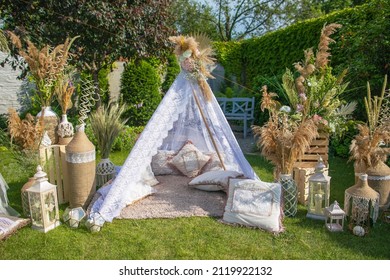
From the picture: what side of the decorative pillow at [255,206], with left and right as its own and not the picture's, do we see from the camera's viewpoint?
front

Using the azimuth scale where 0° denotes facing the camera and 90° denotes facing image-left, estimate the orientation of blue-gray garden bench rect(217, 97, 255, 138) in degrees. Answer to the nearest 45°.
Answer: approximately 45°

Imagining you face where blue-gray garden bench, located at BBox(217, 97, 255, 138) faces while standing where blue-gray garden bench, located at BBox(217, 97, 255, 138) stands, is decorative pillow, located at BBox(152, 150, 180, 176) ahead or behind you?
ahead

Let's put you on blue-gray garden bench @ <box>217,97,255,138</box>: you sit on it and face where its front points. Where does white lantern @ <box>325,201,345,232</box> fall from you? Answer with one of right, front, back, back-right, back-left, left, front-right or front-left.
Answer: front-left

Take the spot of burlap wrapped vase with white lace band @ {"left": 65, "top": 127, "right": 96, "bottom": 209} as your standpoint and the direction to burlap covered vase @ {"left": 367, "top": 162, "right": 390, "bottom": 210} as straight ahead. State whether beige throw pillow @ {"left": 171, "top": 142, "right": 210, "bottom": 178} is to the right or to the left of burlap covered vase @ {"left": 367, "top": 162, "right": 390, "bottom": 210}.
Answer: left

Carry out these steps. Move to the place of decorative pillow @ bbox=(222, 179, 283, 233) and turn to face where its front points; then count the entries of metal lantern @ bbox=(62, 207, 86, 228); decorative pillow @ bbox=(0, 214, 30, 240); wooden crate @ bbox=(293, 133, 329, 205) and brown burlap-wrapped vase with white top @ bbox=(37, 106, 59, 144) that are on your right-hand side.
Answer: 3

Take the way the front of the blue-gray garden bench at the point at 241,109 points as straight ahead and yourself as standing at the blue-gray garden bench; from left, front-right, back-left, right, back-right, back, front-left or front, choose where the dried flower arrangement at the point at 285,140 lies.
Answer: front-left

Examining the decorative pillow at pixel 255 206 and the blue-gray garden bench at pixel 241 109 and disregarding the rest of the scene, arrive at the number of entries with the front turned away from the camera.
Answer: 0

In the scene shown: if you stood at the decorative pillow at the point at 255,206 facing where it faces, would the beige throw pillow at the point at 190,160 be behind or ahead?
behind

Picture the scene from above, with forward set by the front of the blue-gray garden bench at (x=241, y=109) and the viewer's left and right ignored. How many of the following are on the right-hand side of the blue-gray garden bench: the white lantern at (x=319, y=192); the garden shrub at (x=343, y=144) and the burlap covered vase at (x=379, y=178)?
0

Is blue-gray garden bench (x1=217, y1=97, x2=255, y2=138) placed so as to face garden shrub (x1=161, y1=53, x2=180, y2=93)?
no

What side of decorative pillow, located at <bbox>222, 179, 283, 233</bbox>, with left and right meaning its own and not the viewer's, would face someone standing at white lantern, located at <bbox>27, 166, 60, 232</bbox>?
right

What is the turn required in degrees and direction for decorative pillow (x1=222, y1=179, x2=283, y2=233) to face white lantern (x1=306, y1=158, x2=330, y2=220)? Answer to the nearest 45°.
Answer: approximately 90° to its left

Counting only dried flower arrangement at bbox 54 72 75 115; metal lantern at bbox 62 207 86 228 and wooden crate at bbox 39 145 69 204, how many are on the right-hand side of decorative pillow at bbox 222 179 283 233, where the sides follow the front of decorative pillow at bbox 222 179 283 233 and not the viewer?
3

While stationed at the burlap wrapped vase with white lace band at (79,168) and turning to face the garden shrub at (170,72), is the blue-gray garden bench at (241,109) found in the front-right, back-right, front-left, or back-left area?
front-right

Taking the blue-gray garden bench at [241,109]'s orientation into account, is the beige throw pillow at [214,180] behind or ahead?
ahead

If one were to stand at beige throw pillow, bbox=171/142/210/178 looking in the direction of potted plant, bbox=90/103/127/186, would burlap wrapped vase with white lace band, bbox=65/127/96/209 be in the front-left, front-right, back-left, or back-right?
front-left

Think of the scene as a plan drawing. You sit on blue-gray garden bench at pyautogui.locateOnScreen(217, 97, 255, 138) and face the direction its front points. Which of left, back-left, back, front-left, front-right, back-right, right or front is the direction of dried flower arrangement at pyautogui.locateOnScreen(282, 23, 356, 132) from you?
front-left
